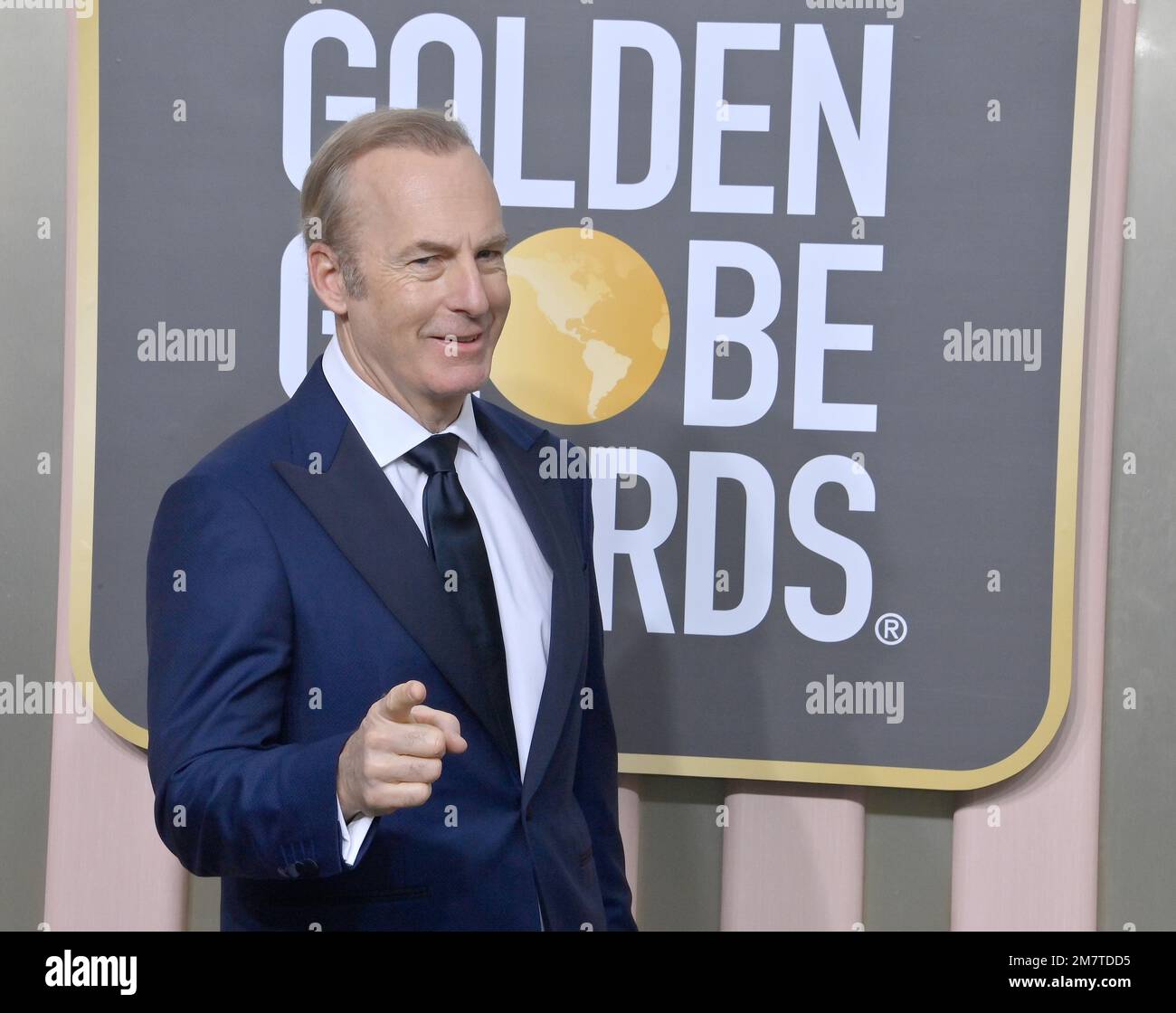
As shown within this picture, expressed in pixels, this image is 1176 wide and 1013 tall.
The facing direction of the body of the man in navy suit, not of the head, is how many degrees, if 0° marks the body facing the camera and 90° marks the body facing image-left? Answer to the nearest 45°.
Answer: approximately 315°

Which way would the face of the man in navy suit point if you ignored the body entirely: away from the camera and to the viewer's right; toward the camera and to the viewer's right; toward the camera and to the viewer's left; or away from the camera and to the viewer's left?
toward the camera and to the viewer's right
